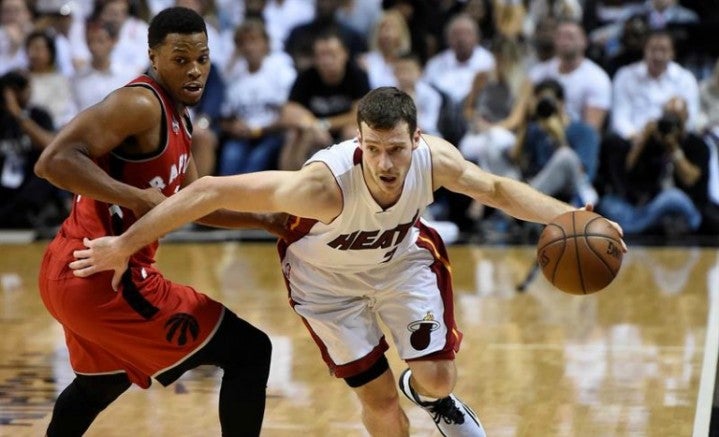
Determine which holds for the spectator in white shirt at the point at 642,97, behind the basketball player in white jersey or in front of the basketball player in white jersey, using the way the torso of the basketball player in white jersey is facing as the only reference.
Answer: behind

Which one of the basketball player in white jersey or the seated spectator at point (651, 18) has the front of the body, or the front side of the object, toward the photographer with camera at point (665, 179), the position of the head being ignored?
the seated spectator

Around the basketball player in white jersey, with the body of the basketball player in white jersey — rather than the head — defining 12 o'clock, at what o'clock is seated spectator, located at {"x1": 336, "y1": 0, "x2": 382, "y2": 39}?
The seated spectator is roughly at 6 o'clock from the basketball player in white jersey.

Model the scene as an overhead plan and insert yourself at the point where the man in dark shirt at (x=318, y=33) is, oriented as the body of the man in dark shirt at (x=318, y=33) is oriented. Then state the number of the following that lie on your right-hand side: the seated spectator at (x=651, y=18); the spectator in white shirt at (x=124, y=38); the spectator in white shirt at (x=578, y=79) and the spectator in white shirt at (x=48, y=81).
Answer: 2

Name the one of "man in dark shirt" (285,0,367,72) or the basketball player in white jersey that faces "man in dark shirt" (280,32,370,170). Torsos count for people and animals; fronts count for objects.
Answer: "man in dark shirt" (285,0,367,72)
